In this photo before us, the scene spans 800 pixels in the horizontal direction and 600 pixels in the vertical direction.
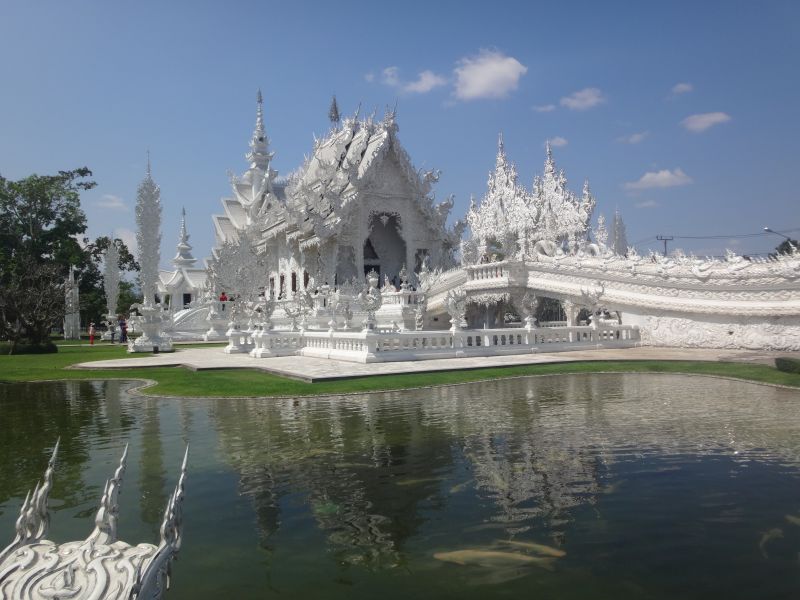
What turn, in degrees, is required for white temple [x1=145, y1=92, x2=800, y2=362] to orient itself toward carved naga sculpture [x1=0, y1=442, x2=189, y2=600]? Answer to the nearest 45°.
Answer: approximately 45° to its right

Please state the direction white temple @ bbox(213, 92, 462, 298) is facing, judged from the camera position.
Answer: facing the viewer and to the right of the viewer

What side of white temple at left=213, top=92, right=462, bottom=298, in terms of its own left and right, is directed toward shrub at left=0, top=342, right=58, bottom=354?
right

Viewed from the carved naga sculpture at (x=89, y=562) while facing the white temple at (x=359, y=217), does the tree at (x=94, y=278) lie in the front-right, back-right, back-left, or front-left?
front-left

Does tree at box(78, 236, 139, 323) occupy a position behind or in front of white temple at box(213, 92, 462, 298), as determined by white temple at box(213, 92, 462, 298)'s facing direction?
behind

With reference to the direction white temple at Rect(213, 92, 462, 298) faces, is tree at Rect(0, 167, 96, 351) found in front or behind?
behind

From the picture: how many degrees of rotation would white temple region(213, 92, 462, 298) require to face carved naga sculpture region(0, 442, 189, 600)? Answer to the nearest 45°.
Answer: approximately 45° to its right

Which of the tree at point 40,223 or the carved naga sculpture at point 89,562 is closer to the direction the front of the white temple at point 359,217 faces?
the carved naga sculpture

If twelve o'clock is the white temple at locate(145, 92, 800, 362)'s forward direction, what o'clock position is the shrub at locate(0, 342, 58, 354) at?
The shrub is roughly at 4 o'clock from the white temple.

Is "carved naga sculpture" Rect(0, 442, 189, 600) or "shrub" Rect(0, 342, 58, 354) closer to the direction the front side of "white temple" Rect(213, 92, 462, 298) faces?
the carved naga sculpture

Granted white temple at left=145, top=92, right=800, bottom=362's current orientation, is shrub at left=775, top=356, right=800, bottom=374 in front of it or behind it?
in front
